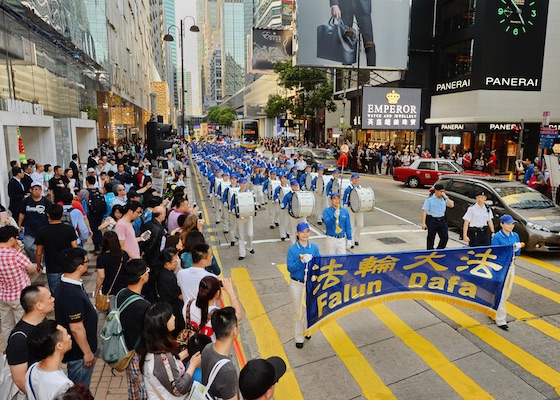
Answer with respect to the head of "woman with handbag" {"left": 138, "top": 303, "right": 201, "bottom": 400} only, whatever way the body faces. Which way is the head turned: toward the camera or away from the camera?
away from the camera

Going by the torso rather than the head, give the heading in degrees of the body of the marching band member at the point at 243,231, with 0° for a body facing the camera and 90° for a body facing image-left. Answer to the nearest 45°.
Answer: approximately 0°

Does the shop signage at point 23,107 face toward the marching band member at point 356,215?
yes

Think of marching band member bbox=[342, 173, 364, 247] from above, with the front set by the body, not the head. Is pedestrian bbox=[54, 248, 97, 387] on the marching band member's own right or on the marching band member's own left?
on the marching band member's own right

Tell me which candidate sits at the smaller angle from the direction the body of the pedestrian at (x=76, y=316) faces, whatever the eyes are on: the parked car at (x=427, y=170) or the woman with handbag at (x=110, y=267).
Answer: the parked car

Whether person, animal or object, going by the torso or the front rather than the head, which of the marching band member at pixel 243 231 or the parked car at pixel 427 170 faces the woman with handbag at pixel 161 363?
the marching band member

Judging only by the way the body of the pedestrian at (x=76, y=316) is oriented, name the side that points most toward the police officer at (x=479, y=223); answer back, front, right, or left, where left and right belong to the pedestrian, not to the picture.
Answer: front

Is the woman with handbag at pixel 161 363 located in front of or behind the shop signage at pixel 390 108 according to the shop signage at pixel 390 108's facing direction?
in front
